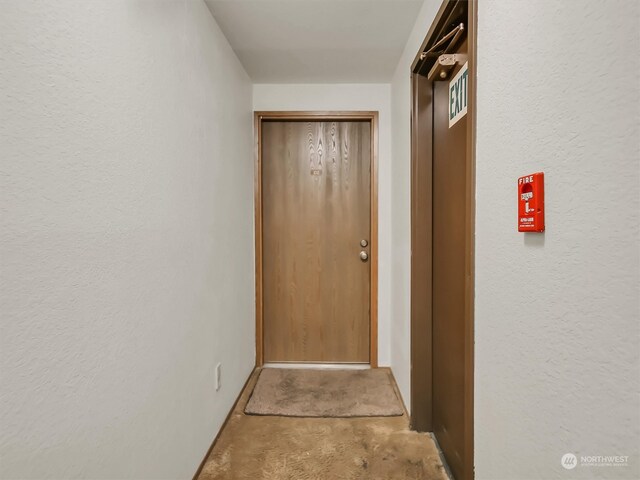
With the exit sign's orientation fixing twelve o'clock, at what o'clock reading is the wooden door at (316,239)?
The wooden door is roughly at 3 o'clock from the exit sign.

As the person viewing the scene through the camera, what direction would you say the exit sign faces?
facing the viewer and to the left of the viewer
